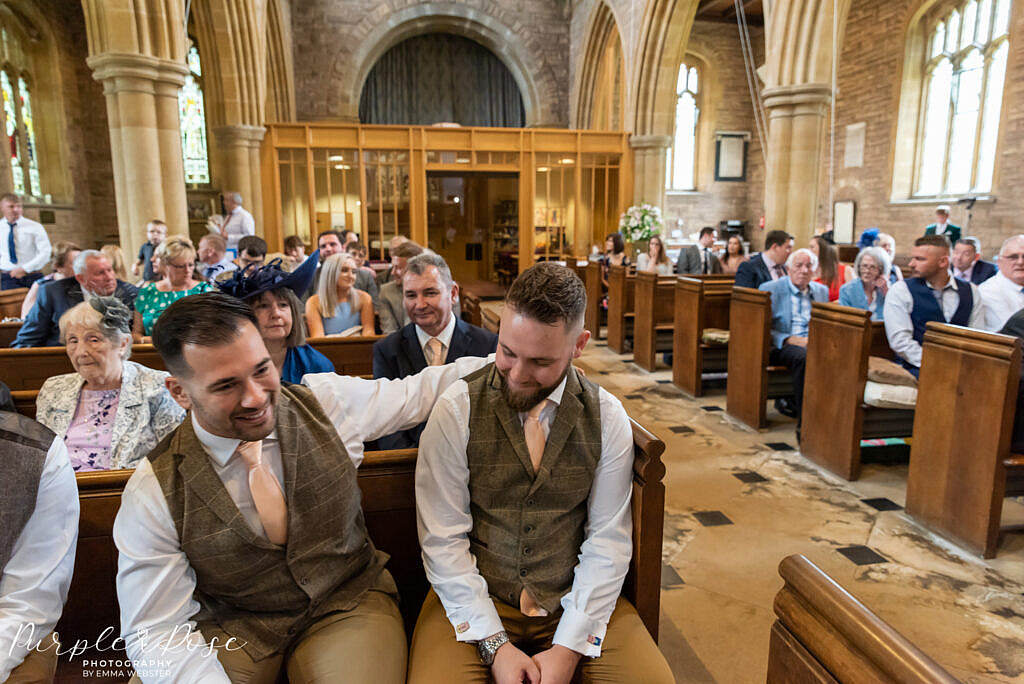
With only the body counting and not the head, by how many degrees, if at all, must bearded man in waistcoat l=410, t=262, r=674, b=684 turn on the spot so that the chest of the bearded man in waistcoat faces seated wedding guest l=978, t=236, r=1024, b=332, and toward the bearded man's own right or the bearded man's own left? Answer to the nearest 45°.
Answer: approximately 135° to the bearded man's own left

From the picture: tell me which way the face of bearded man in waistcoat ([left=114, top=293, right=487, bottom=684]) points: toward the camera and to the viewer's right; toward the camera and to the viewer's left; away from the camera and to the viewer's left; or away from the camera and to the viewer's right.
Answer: toward the camera and to the viewer's right

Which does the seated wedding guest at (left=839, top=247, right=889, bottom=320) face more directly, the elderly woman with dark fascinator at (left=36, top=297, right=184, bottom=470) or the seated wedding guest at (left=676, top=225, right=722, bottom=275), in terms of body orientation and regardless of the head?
the elderly woman with dark fascinator

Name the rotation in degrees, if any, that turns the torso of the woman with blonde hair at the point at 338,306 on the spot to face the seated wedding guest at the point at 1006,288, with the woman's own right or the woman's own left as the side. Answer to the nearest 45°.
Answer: approximately 45° to the woman's own left

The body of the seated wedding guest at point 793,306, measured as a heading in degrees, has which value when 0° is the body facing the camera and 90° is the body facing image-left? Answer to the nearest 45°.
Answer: approximately 315°

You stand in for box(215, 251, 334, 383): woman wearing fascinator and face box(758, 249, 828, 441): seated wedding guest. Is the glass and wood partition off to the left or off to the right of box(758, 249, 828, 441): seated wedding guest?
left

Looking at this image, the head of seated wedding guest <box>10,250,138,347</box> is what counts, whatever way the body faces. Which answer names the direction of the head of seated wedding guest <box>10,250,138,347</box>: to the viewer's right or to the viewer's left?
to the viewer's right
